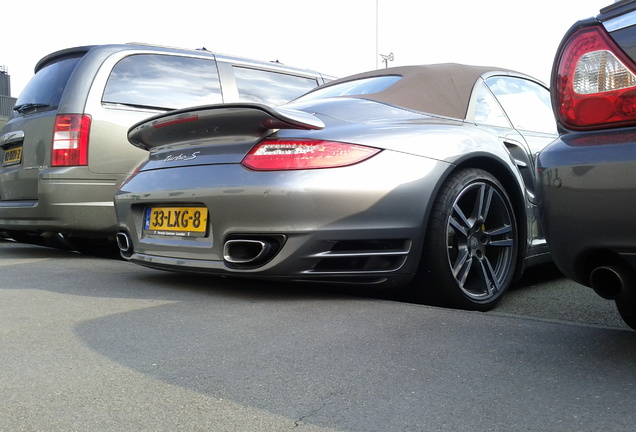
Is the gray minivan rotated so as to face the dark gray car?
no

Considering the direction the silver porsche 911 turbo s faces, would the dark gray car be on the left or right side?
on its right

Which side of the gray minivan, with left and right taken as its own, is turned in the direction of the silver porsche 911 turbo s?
right

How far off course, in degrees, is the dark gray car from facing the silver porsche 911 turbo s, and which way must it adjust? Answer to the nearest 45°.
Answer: approximately 45° to its left

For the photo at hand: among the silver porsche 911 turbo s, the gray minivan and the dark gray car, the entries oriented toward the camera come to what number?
0

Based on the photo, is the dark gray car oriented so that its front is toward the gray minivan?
no

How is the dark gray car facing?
away from the camera

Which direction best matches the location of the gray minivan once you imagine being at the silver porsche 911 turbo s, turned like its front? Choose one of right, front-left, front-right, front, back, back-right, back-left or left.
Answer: left

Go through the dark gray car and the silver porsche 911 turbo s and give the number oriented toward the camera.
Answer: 0

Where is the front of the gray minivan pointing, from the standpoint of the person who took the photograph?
facing away from the viewer and to the right of the viewer

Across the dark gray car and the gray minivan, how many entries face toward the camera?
0

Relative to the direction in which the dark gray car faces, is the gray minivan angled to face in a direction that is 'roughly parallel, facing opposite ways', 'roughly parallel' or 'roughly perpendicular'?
roughly parallel

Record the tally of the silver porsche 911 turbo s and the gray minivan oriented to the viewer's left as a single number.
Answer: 0
